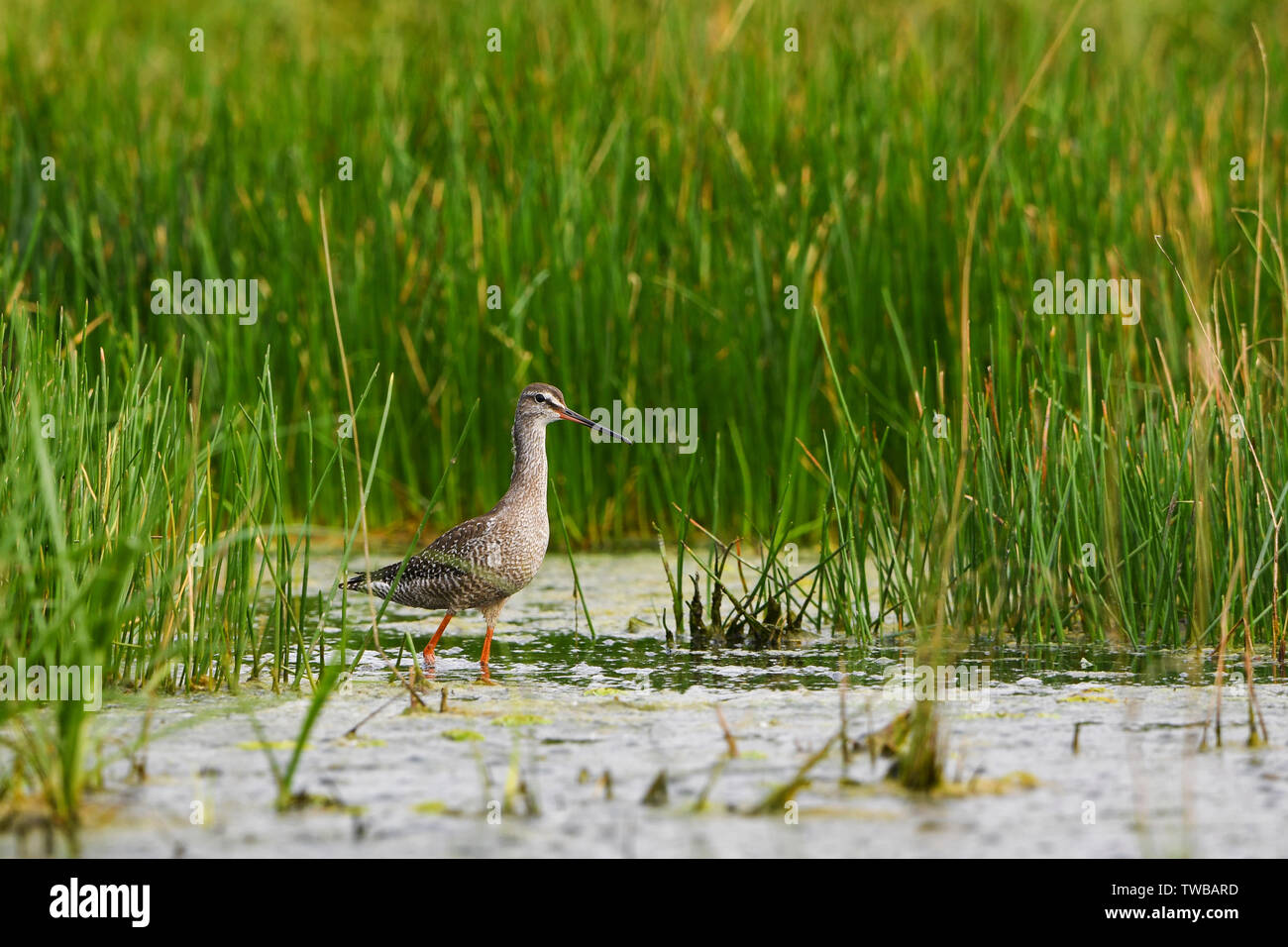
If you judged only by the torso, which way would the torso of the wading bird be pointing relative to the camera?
to the viewer's right
